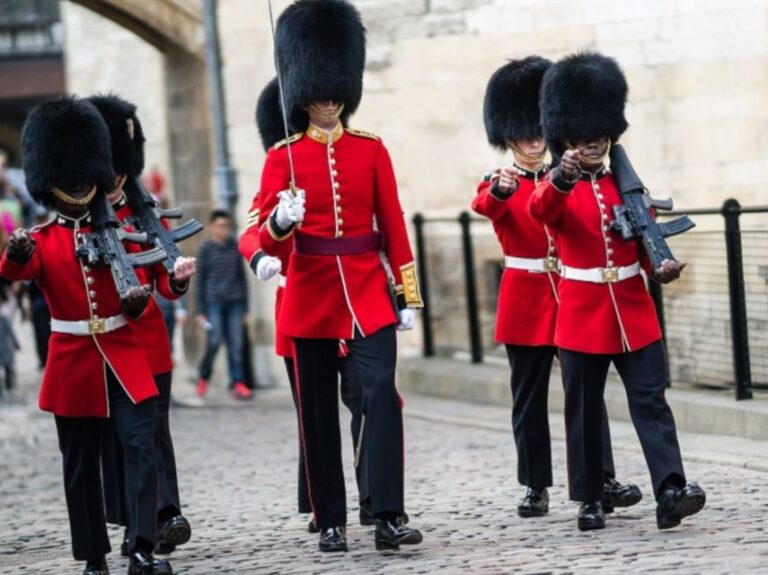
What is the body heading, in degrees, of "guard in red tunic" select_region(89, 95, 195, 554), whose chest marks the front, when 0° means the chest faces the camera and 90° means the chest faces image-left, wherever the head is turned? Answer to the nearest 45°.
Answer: approximately 315°

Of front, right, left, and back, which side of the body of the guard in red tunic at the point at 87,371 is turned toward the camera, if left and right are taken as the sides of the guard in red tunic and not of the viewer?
front

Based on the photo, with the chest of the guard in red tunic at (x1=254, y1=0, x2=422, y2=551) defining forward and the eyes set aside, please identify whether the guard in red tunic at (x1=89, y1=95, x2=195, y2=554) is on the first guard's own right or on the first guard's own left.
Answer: on the first guard's own right

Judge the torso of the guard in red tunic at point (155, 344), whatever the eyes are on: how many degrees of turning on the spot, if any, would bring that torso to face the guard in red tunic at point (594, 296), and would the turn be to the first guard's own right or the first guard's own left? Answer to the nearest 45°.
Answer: approximately 45° to the first guard's own left

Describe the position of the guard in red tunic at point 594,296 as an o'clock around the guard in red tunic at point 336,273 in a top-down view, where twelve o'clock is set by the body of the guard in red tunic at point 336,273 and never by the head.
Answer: the guard in red tunic at point 594,296 is roughly at 9 o'clock from the guard in red tunic at point 336,273.

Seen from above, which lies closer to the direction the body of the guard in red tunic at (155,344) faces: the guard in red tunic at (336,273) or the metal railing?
the guard in red tunic

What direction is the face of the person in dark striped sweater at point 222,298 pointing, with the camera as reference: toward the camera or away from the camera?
toward the camera

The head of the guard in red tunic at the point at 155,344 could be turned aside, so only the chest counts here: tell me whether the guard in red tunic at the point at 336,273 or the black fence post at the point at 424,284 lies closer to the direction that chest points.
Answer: the guard in red tunic

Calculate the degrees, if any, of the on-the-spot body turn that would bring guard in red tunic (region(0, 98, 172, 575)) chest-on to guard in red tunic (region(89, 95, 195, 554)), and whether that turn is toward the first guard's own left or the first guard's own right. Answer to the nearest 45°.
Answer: approximately 135° to the first guard's own left

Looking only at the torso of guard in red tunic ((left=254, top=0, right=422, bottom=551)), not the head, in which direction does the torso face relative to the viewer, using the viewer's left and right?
facing the viewer

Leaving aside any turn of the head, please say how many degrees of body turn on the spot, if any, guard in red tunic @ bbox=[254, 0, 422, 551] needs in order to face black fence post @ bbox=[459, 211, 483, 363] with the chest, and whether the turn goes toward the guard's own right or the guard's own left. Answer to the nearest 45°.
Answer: approximately 180°

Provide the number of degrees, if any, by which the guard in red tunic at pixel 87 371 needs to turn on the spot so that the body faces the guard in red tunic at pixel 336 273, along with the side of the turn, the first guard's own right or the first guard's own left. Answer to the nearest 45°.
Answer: approximately 90° to the first guard's own left

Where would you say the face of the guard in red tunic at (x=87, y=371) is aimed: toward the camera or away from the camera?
toward the camera
